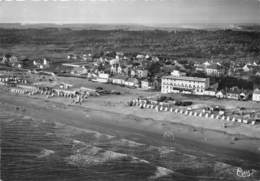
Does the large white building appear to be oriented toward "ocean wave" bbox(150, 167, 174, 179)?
yes

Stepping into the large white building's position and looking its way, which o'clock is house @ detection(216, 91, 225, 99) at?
The house is roughly at 10 o'clock from the large white building.

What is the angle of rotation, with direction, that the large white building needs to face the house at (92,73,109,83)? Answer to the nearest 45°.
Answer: approximately 135° to its right

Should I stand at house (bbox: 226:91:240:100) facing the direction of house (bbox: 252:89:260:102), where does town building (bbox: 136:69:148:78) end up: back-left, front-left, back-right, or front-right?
back-left

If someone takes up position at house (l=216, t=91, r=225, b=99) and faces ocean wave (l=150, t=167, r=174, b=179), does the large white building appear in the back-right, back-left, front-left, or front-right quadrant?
back-right

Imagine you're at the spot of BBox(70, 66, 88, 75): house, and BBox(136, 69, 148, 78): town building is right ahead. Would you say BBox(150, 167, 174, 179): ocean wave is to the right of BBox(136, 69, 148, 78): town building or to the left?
right

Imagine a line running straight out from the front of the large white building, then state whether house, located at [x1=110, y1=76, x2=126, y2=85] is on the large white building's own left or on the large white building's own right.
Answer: on the large white building's own right

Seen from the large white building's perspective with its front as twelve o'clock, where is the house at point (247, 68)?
The house is roughly at 7 o'clock from the large white building.

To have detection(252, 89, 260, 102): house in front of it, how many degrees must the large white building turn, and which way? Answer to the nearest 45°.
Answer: approximately 45° to its left

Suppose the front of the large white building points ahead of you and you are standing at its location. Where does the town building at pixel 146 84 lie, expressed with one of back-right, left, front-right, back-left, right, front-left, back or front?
back-right

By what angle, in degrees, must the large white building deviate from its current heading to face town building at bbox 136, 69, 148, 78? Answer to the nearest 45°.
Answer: approximately 135° to its right

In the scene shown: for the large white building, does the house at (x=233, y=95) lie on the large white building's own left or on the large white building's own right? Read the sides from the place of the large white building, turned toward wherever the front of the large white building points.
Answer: on the large white building's own left

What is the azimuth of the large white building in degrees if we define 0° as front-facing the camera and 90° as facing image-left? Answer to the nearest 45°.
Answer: approximately 0°
